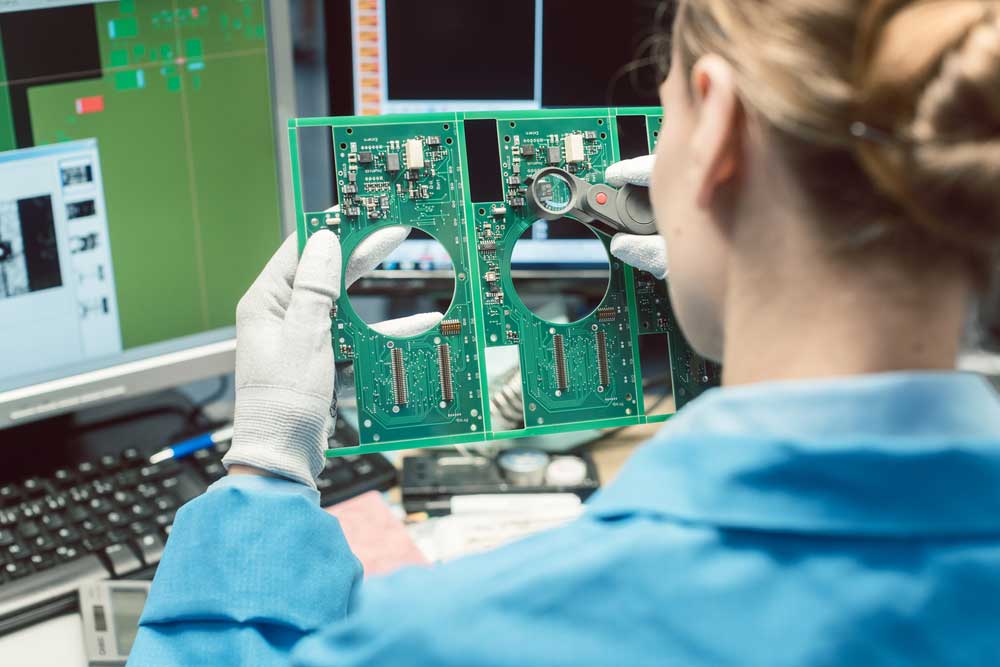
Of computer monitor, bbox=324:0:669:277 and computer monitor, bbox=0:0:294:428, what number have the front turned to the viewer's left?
0

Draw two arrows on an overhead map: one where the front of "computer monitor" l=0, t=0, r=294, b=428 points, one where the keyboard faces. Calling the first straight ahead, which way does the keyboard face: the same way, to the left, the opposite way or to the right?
the same way

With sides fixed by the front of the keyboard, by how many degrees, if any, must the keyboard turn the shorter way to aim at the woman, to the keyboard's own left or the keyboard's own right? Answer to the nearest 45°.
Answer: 0° — it already faces them

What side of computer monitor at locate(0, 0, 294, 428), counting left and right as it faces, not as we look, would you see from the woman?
front

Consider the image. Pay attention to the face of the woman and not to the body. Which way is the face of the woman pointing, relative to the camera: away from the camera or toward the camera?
away from the camera

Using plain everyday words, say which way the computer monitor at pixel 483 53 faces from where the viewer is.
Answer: facing the viewer

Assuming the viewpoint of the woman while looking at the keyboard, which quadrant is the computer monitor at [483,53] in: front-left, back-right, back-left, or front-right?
front-right

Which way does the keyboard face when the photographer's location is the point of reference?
facing the viewer and to the right of the viewer

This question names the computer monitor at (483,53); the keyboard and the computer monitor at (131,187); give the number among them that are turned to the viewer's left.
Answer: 0

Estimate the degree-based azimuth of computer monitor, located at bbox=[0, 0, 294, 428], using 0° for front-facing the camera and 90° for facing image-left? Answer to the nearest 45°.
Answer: approximately 315°
